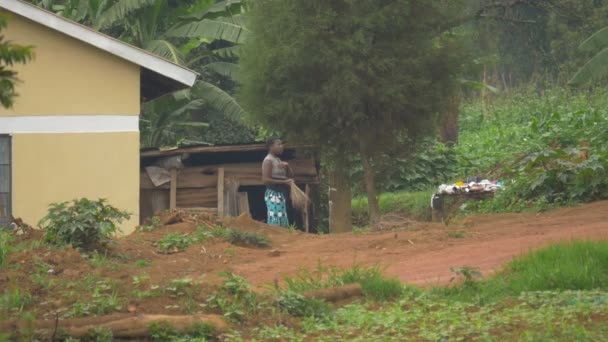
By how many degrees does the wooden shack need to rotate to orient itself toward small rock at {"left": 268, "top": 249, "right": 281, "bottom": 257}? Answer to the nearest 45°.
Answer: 0° — it already faces it

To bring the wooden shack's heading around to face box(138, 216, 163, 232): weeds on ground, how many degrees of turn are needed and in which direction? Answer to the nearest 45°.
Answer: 0° — it already faces it

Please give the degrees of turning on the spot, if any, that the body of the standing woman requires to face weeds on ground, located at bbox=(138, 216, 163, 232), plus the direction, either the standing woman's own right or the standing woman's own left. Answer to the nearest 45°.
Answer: approximately 90° to the standing woman's own right

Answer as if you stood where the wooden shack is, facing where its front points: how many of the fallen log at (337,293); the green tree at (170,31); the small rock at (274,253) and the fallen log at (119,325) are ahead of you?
3

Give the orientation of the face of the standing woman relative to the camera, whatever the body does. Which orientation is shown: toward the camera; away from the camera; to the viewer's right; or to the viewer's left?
to the viewer's right

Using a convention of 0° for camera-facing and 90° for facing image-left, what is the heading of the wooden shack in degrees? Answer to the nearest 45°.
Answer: approximately 0°

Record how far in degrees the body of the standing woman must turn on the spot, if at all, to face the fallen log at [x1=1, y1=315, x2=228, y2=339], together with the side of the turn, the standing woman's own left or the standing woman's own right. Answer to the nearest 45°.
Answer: approximately 45° to the standing woman's own right

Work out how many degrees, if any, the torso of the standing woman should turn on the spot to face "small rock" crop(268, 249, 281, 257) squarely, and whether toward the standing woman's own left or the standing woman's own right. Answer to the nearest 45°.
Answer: approximately 45° to the standing woman's own right

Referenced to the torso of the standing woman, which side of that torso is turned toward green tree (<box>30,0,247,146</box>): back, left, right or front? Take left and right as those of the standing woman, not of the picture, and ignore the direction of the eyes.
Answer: back

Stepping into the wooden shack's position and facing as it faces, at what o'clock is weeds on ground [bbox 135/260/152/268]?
The weeds on ground is roughly at 12 o'clock from the wooden shack.
